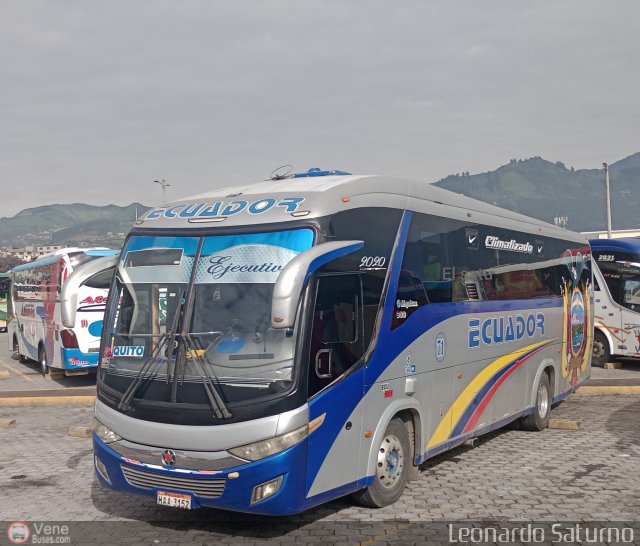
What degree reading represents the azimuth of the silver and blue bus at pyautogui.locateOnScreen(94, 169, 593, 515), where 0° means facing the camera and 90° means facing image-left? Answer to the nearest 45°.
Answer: approximately 45°

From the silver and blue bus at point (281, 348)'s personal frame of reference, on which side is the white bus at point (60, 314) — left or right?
on its right

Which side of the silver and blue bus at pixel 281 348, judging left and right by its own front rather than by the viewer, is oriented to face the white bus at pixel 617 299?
back

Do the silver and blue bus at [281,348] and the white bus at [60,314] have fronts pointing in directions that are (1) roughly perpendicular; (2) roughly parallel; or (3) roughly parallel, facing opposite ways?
roughly perpendicular

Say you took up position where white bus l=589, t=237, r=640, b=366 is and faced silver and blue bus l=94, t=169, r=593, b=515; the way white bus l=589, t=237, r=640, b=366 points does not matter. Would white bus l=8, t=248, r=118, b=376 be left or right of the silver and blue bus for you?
right
